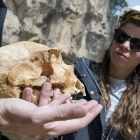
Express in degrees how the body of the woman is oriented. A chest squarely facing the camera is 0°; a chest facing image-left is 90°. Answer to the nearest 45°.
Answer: approximately 0°
